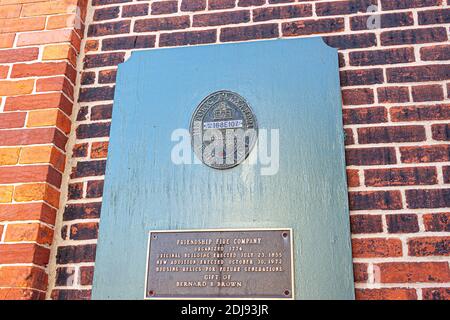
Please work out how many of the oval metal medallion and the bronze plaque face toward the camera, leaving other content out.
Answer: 2

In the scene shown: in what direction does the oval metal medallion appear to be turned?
toward the camera
